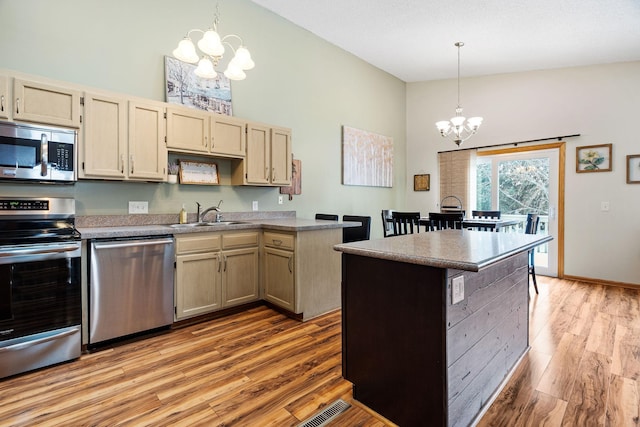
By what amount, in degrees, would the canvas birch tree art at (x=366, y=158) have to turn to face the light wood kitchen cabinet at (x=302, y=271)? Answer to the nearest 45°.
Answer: approximately 45° to its right

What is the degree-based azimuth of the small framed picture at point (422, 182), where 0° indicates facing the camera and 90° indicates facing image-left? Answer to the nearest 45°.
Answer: approximately 0°

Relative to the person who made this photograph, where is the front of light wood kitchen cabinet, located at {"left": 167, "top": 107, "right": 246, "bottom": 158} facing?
facing the viewer and to the right of the viewer

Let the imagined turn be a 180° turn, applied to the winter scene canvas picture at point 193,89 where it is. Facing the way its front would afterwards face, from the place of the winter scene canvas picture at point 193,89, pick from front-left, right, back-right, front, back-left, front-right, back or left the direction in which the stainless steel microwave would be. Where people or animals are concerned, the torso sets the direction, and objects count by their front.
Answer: left

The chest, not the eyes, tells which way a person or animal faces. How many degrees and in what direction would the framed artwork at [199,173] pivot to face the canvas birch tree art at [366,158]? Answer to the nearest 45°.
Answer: approximately 90° to its left

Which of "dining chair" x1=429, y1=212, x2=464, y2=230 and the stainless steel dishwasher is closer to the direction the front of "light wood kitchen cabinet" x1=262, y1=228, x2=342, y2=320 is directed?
the stainless steel dishwasher

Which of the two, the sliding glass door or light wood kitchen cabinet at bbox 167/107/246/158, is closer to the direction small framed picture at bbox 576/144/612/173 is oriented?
the light wood kitchen cabinet

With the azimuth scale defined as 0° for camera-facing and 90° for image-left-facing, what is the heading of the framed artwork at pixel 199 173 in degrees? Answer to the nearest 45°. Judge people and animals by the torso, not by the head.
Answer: approximately 315°

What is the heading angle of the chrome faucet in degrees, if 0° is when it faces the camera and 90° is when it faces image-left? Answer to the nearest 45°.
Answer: approximately 315°

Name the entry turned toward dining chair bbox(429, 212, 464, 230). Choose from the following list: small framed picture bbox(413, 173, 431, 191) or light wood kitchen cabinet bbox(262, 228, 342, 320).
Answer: the small framed picture

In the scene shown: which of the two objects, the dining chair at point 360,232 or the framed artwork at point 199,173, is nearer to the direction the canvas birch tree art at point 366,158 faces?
the dining chair

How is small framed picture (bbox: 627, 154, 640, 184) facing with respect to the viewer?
toward the camera

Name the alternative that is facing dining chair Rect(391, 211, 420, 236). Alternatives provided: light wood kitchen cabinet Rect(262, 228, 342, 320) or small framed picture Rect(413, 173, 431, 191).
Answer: the small framed picture

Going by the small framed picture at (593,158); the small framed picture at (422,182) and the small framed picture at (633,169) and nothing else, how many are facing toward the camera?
3

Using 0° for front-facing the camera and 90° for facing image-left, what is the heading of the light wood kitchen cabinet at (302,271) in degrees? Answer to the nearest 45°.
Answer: approximately 45°

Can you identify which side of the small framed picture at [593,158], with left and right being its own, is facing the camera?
front

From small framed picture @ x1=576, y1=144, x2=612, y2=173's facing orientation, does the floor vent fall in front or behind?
in front
